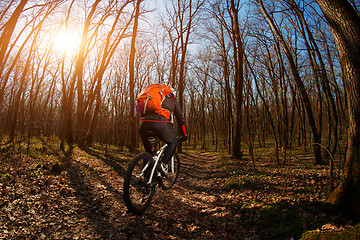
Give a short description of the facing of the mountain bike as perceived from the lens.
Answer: facing away from the viewer and to the right of the viewer

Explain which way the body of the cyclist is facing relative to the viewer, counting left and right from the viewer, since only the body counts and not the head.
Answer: facing away from the viewer and to the right of the viewer

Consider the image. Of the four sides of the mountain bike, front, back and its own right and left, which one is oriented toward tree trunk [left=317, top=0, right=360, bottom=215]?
right

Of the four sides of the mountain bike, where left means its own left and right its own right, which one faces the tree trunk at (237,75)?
front
